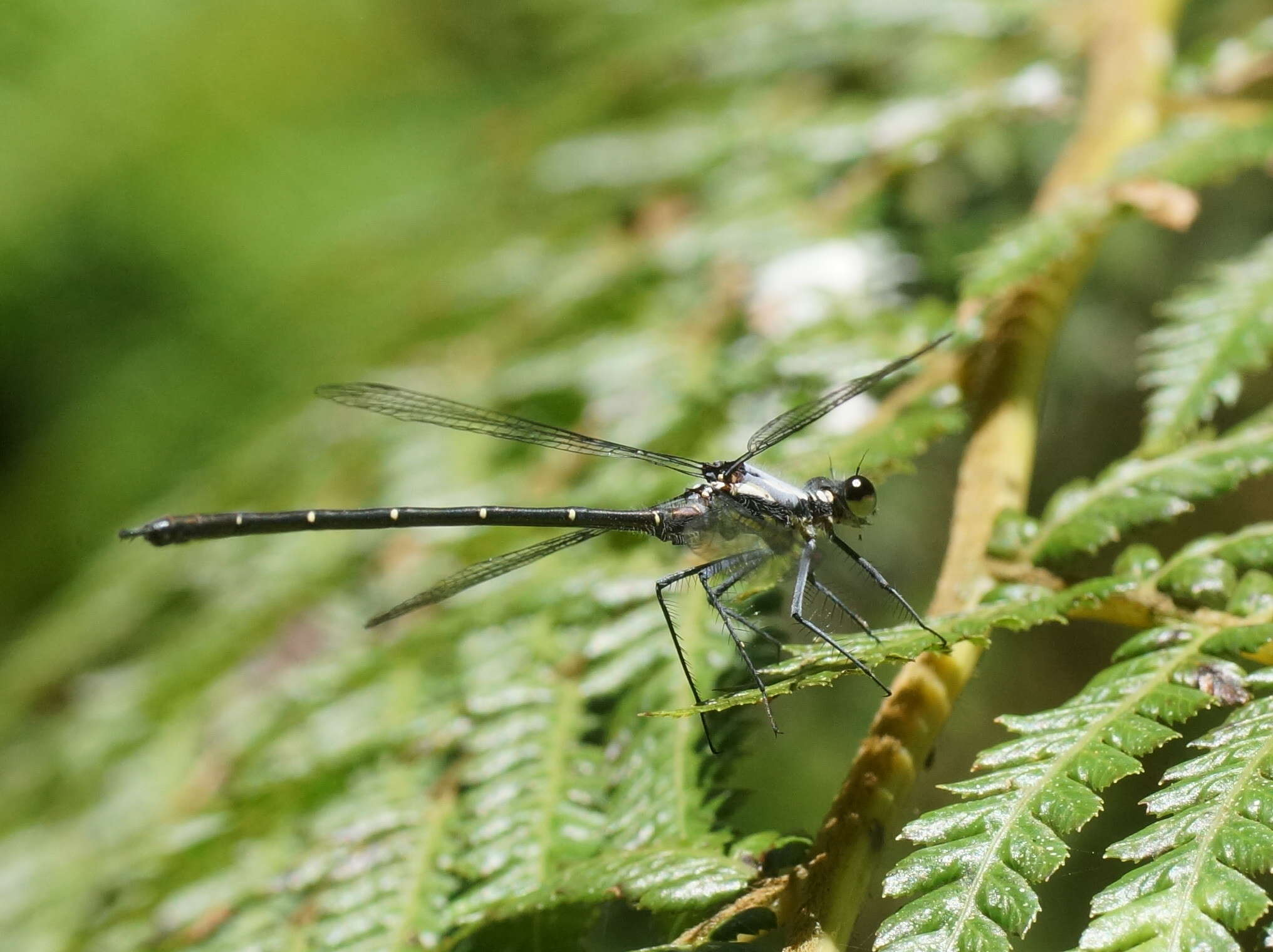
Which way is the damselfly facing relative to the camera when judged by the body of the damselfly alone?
to the viewer's right
